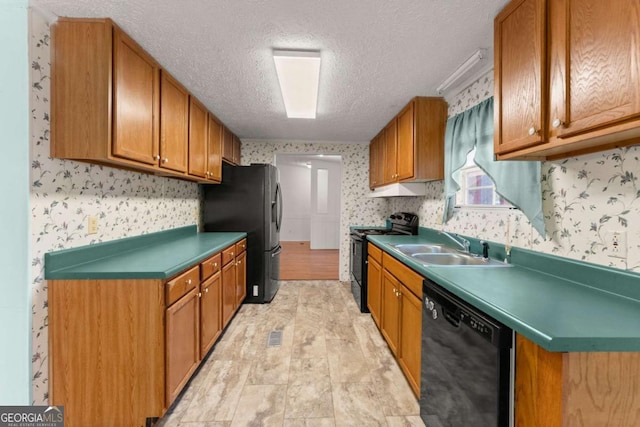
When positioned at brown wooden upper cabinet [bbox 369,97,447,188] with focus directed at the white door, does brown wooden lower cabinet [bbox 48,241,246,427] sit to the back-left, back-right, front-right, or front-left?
back-left

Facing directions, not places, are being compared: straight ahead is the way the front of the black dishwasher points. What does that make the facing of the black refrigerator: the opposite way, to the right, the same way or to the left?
the opposite way

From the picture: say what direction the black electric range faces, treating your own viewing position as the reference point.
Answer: facing to the left of the viewer

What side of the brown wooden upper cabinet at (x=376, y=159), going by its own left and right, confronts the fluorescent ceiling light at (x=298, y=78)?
front

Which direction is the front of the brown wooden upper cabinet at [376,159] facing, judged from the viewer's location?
facing to the left of the viewer

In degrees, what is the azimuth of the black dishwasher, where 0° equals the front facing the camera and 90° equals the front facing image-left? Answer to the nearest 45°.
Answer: approximately 45°

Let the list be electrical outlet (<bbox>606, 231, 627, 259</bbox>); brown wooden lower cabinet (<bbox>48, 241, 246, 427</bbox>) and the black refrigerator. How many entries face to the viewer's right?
2

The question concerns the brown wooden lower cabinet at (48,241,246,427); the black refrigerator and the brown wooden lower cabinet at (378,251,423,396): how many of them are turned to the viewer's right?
2

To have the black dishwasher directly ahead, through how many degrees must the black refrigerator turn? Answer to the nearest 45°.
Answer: approximately 90° to its right

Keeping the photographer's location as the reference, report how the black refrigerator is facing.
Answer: facing to the right of the viewer
